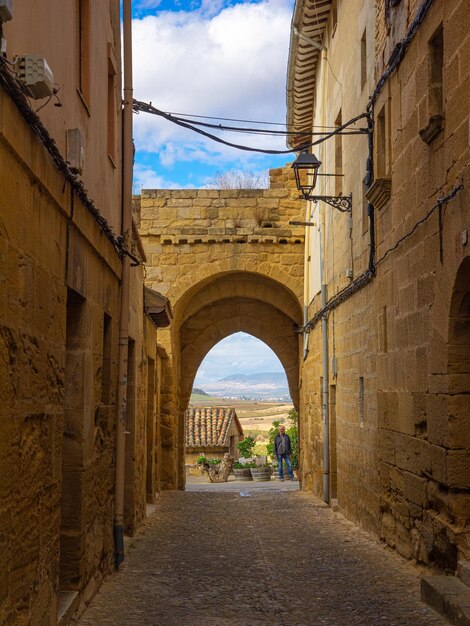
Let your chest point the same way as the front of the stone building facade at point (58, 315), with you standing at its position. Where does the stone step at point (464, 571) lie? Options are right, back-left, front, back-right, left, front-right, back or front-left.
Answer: front

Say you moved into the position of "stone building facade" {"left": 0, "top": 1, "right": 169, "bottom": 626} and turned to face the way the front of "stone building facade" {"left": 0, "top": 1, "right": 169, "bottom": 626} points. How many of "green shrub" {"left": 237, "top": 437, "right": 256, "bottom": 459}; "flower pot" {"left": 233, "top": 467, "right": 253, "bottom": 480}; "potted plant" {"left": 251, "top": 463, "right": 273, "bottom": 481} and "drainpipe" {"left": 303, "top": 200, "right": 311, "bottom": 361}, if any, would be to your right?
0

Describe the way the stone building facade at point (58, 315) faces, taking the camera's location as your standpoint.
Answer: facing to the right of the viewer

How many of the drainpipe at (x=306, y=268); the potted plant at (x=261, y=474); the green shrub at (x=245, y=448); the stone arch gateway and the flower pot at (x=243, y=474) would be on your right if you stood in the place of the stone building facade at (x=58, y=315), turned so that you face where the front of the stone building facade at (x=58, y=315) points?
0

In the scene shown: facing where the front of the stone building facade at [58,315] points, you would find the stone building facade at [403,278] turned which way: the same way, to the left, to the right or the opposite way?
the opposite way

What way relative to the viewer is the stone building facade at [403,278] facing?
to the viewer's left

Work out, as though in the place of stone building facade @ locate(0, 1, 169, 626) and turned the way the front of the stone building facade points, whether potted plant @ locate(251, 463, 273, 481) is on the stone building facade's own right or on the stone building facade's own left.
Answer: on the stone building facade's own left

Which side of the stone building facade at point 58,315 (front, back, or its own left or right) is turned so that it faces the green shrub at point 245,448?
left

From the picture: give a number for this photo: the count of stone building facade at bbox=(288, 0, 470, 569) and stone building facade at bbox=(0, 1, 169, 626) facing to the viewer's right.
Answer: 1

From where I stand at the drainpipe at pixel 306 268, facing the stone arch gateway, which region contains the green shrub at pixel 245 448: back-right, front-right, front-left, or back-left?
front-right

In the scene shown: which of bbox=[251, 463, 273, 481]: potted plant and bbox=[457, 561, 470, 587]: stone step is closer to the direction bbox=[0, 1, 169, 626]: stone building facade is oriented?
the stone step

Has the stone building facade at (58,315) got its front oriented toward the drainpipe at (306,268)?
no

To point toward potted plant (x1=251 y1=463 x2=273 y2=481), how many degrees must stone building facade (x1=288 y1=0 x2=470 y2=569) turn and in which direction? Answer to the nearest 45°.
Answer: approximately 90° to its right

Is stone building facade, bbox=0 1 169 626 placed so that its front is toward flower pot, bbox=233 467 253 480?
no

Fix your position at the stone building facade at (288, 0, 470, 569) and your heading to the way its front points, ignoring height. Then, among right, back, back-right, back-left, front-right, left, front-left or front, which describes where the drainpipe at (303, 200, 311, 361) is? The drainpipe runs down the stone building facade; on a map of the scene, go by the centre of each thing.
right
